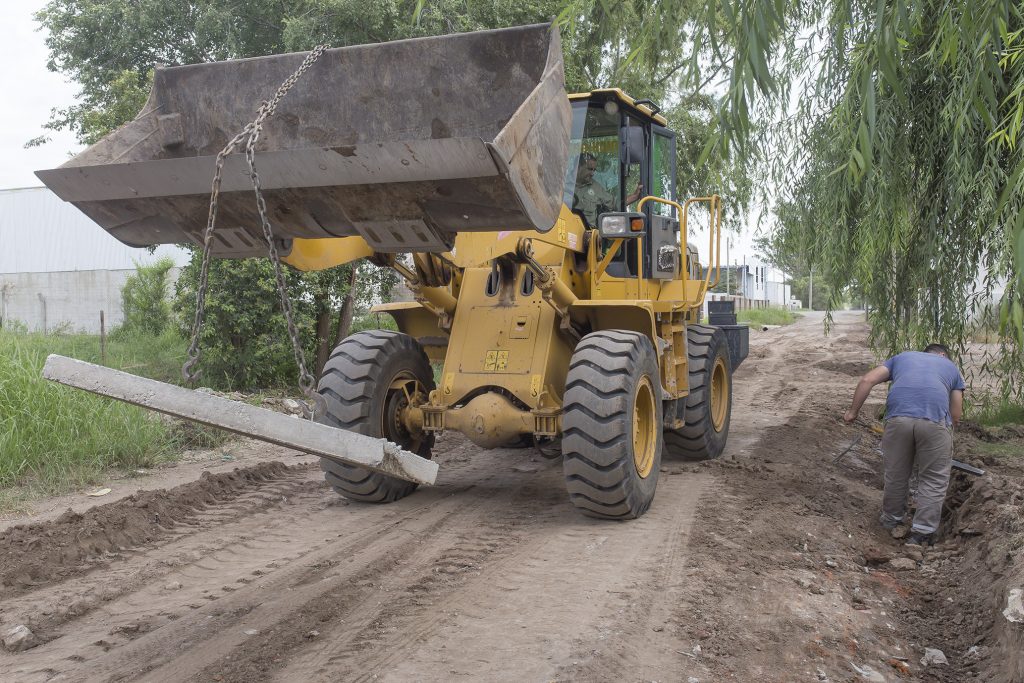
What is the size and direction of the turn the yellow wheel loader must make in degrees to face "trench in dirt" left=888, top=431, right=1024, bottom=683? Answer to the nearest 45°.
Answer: approximately 135° to its left

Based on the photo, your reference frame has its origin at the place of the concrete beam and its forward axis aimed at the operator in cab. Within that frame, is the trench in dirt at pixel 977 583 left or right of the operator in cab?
right

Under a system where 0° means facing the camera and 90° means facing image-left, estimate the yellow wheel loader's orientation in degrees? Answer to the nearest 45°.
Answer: approximately 45°

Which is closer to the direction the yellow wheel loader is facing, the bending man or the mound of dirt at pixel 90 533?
the mound of dirt
